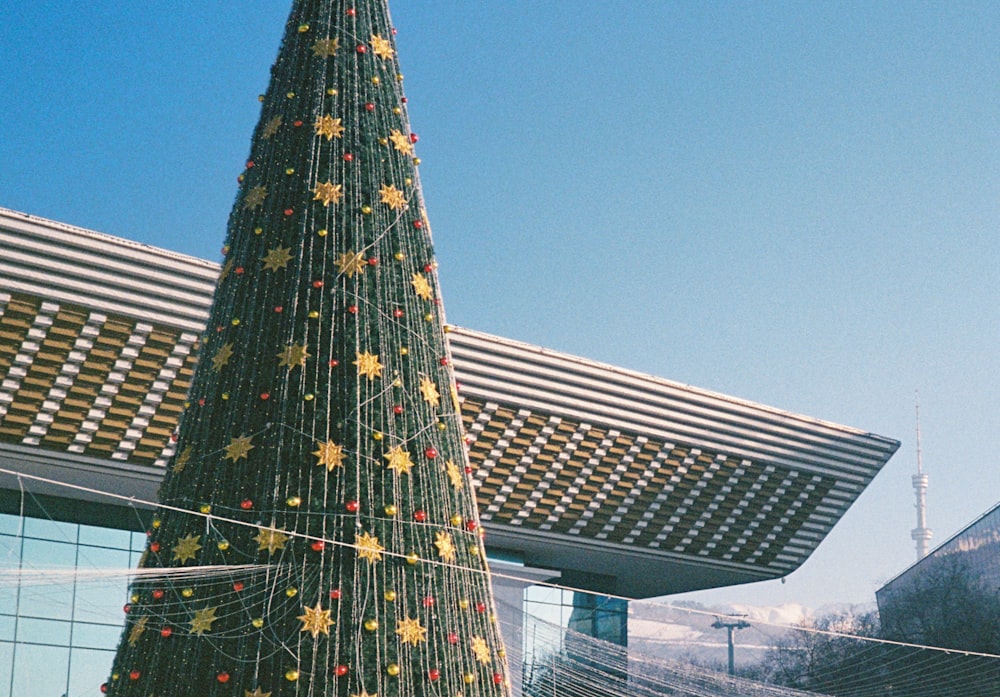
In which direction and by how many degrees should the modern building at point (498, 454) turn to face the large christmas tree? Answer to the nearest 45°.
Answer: approximately 45° to its right

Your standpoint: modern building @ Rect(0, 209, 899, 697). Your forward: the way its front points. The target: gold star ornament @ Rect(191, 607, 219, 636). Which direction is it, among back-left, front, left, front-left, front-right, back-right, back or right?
front-right

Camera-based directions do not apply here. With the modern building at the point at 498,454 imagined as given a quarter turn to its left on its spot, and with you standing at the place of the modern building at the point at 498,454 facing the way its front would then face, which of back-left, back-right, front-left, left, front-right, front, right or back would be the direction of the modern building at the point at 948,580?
front

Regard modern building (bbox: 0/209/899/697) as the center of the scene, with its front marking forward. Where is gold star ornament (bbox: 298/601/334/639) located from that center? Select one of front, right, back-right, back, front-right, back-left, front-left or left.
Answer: front-right

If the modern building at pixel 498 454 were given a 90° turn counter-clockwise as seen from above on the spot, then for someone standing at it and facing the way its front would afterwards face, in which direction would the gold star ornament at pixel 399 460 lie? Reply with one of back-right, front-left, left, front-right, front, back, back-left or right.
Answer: back-right

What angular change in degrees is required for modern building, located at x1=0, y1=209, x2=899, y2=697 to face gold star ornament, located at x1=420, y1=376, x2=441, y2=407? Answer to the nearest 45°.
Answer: approximately 45° to its right

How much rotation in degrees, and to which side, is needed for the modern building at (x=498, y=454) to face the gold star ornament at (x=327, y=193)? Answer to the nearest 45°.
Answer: approximately 45° to its right

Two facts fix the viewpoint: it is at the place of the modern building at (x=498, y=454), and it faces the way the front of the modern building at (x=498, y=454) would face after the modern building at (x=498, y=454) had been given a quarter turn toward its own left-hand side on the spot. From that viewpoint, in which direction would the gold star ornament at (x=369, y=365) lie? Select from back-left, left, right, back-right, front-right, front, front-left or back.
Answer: back-right
